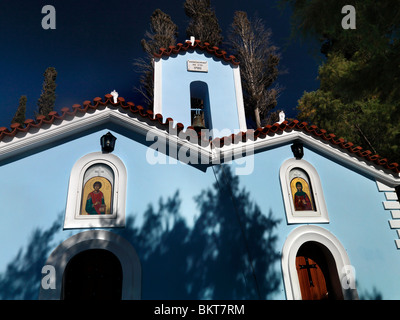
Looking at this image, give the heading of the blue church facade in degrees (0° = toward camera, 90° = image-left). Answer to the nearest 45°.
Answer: approximately 0°

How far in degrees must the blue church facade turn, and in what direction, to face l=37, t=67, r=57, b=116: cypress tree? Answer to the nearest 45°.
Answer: approximately 135° to its right

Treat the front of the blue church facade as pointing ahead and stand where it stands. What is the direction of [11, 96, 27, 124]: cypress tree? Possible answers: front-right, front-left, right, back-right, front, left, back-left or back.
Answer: back-right
